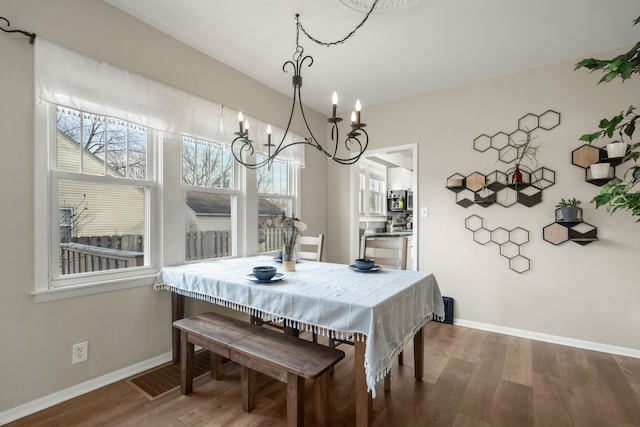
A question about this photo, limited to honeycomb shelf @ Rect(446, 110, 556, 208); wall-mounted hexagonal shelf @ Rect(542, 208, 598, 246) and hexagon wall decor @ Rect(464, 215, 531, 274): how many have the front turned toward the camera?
3

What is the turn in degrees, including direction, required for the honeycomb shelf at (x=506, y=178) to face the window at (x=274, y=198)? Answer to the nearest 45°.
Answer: approximately 45° to its right

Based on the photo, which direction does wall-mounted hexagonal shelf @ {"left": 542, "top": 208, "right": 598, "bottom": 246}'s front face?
toward the camera

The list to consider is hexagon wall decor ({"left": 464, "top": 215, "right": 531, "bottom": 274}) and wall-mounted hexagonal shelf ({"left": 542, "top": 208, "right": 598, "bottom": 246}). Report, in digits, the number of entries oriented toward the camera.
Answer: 2

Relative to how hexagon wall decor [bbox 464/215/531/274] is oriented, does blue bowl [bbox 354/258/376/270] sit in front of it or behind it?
in front

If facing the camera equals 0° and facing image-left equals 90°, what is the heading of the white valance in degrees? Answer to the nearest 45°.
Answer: approximately 315°

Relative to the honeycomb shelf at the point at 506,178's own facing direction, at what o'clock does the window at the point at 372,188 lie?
The window is roughly at 4 o'clock from the honeycomb shelf.

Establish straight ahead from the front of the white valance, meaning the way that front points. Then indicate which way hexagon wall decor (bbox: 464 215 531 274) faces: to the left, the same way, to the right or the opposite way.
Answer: to the right

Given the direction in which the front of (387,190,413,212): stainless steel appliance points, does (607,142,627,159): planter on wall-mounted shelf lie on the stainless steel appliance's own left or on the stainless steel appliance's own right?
on the stainless steel appliance's own left

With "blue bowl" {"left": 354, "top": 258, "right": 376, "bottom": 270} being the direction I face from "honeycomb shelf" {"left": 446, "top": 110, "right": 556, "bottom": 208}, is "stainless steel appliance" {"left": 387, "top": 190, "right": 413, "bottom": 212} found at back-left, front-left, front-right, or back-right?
back-right

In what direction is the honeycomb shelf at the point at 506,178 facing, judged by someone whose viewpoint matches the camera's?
facing the viewer

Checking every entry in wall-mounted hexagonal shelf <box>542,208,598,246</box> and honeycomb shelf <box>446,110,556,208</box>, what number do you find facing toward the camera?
2

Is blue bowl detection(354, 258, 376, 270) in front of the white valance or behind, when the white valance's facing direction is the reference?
in front

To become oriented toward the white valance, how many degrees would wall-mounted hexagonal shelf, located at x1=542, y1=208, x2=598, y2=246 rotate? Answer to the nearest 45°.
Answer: approximately 45° to its right

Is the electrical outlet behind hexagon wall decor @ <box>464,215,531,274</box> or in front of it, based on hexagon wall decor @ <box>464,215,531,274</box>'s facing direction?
in front
